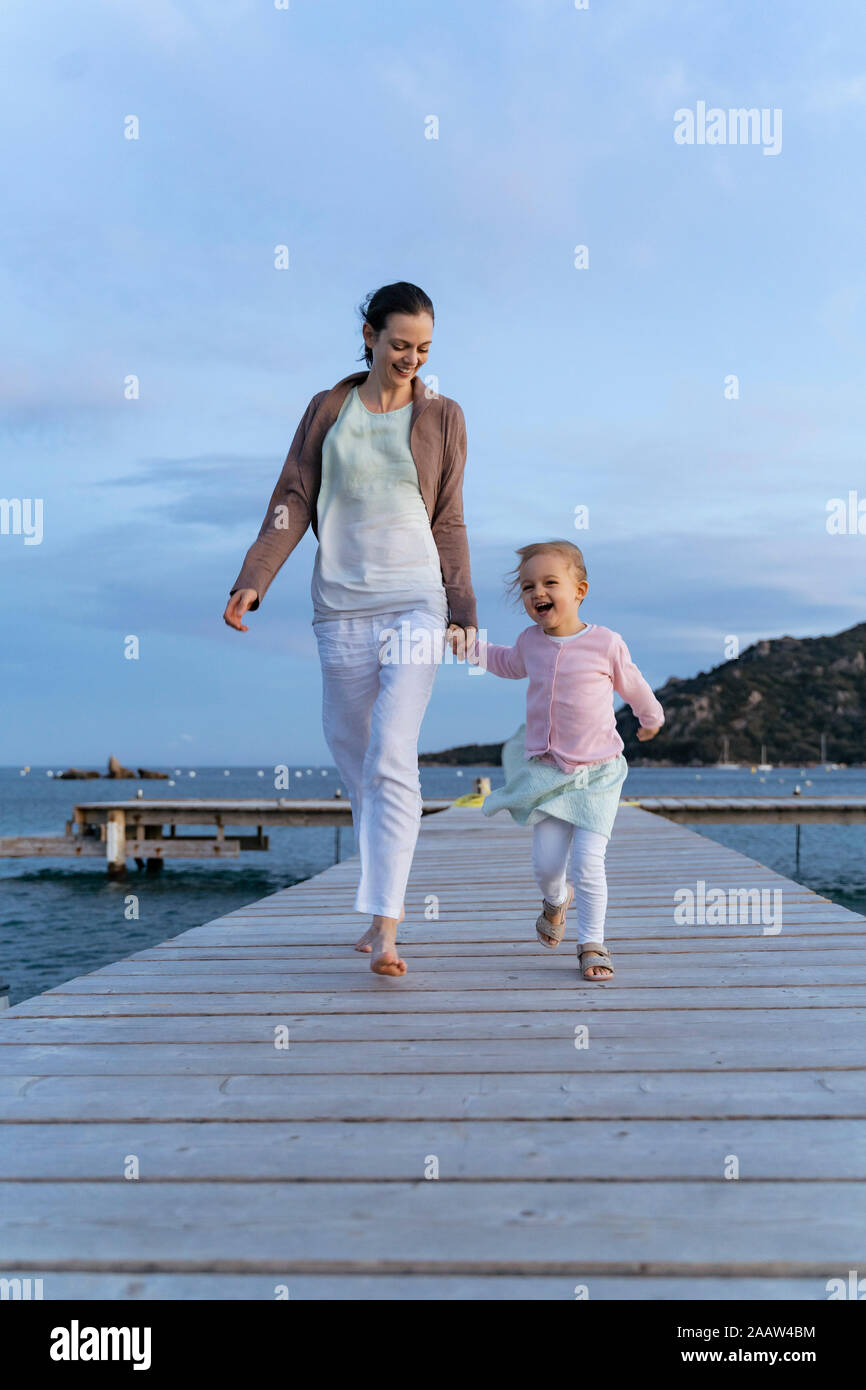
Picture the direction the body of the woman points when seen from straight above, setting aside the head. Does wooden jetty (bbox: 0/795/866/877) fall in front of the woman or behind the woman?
behind

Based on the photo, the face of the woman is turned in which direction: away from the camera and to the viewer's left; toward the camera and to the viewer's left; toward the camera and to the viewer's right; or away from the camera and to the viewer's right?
toward the camera and to the viewer's right

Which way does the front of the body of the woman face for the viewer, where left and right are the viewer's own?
facing the viewer
